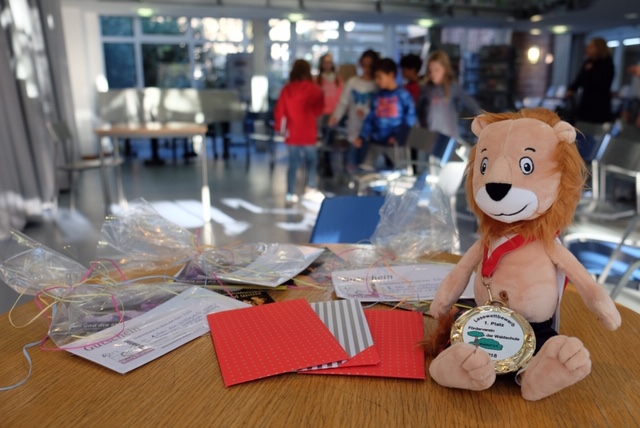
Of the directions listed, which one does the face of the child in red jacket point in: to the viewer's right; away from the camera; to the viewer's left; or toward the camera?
away from the camera

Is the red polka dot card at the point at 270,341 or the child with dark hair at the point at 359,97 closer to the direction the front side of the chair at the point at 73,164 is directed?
the child with dark hair

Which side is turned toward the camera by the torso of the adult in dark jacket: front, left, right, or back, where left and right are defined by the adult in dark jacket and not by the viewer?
left

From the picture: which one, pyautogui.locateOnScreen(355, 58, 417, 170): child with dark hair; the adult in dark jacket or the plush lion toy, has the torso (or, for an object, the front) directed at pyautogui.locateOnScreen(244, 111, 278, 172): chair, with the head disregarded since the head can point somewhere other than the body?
the adult in dark jacket

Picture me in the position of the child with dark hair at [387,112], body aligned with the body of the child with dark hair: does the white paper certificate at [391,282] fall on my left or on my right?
on my left

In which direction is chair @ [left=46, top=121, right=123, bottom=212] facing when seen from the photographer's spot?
facing to the right of the viewer

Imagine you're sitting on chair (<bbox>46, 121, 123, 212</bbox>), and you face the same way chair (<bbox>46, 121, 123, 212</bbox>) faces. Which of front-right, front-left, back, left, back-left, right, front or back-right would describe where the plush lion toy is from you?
right

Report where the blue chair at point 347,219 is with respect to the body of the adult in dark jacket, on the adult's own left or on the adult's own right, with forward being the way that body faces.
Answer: on the adult's own left

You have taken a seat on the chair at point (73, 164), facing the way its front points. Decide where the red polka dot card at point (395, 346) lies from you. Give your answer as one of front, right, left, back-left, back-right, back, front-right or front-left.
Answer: right

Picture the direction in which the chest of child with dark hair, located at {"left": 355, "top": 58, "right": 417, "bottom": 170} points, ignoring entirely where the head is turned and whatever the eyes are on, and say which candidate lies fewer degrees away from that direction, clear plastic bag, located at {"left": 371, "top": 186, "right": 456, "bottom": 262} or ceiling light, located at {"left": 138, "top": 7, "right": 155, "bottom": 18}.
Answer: the clear plastic bag

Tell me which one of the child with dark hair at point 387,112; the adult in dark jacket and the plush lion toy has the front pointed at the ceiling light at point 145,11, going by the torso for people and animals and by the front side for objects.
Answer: the adult in dark jacket

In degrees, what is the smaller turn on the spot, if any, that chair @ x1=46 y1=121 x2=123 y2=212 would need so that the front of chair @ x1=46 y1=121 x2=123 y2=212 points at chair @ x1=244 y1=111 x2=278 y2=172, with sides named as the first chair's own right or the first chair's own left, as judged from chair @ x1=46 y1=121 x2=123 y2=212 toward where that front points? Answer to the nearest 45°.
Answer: approximately 45° to the first chair's own left

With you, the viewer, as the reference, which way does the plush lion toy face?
facing the viewer and to the left of the viewer

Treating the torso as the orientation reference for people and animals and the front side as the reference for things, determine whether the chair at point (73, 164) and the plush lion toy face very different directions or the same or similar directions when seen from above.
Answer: very different directions

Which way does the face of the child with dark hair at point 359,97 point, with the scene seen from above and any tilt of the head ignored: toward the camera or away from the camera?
toward the camera

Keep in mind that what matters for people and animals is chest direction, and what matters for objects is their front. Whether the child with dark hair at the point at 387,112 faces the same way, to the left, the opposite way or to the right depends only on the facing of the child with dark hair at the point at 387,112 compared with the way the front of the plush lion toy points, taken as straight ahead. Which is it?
the same way

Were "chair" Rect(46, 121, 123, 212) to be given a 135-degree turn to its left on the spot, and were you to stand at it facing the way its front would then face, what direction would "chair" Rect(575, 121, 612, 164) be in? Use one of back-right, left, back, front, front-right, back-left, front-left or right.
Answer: back

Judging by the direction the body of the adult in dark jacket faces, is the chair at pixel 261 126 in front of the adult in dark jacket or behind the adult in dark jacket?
in front
